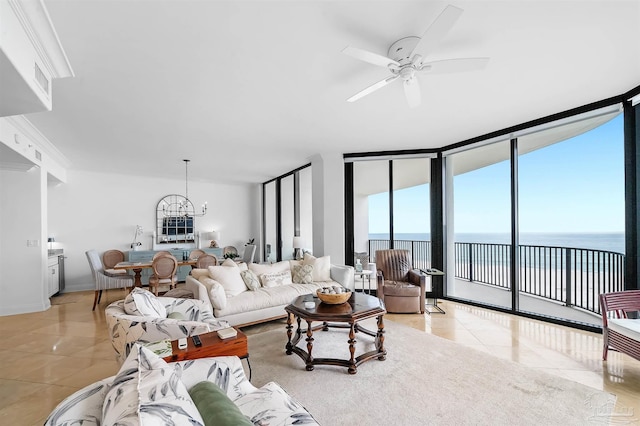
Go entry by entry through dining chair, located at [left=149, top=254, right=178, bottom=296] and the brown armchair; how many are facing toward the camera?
1

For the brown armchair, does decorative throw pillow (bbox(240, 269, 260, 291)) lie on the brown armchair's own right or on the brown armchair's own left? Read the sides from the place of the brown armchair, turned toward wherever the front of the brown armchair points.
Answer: on the brown armchair's own right

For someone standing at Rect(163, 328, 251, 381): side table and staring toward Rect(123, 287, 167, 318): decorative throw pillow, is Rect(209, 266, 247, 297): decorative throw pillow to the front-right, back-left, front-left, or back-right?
front-right

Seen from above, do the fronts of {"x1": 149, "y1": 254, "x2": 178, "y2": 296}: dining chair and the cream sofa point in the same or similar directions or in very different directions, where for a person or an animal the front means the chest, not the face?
very different directions

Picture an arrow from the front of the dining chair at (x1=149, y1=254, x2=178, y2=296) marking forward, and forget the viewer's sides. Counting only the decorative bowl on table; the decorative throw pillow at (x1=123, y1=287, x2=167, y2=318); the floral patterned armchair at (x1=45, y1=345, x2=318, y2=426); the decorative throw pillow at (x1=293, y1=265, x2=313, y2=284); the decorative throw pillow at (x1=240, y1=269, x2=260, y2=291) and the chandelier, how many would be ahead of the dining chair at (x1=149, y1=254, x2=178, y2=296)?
1

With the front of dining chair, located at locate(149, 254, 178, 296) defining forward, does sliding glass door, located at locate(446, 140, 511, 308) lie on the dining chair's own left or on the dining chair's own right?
on the dining chair's own right

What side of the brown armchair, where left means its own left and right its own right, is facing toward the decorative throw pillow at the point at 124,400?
front

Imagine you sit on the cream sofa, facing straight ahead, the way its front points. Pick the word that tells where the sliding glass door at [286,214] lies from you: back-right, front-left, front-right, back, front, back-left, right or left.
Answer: back-left

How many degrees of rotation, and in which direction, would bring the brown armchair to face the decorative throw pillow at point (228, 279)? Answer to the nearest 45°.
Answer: approximately 45° to its right

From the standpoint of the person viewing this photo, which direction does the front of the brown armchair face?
facing the viewer

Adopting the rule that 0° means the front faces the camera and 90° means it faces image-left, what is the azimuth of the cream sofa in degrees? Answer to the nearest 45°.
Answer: approximately 315°

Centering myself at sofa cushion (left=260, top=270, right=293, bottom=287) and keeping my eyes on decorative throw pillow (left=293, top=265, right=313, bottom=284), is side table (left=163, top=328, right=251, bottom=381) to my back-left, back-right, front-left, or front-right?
back-right

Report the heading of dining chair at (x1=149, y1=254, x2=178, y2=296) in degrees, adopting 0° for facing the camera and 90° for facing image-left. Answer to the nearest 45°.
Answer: approximately 180°

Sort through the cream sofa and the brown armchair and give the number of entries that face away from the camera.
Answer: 0

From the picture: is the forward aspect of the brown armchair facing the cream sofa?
no

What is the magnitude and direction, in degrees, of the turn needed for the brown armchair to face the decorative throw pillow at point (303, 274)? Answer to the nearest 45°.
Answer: approximately 90° to its right

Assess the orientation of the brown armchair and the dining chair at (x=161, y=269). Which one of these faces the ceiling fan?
the brown armchair

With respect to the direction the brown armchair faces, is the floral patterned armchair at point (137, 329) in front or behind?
in front

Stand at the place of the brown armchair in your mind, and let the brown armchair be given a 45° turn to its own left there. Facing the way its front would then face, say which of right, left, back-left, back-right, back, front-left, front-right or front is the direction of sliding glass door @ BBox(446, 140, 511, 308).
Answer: left

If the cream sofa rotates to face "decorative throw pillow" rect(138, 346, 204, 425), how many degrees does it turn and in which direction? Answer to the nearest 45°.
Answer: approximately 45° to its right
